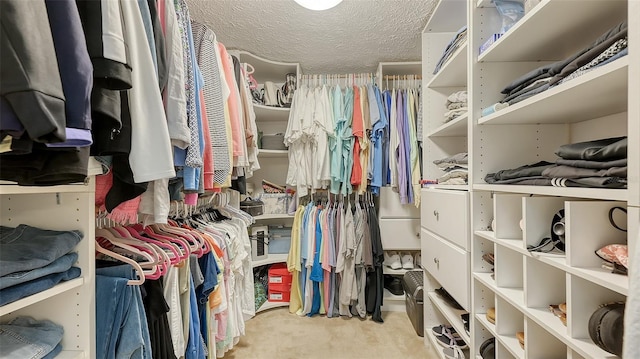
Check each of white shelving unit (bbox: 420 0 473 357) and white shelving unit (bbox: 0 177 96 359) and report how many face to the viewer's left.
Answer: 1

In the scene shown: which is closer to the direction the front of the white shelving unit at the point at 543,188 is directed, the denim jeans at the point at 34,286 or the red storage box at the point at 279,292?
the denim jeans

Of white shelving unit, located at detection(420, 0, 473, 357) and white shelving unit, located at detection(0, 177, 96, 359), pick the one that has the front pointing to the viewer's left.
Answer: white shelving unit, located at detection(420, 0, 473, 357)

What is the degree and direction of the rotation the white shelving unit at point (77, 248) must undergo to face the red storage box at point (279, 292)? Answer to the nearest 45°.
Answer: approximately 90° to its left

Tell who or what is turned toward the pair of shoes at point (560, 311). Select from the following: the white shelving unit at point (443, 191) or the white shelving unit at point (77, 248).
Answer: the white shelving unit at point (77, 248)

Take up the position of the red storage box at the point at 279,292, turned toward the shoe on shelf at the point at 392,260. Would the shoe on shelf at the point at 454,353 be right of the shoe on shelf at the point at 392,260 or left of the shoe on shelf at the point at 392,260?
right

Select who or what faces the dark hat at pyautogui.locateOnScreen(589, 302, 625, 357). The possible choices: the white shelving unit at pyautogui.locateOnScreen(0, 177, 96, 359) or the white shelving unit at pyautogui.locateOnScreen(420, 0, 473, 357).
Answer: the white shelving unit at pyautogui.locateOnScreen(0, 177, 96, 359)

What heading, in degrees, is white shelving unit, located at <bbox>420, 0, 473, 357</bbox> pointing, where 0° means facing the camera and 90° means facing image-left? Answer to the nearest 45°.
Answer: approximately 90°

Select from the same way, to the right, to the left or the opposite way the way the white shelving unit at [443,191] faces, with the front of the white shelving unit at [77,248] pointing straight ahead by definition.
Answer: the opposite way

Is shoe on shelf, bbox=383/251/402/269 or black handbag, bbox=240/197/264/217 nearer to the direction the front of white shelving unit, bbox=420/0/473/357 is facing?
the black handbag
